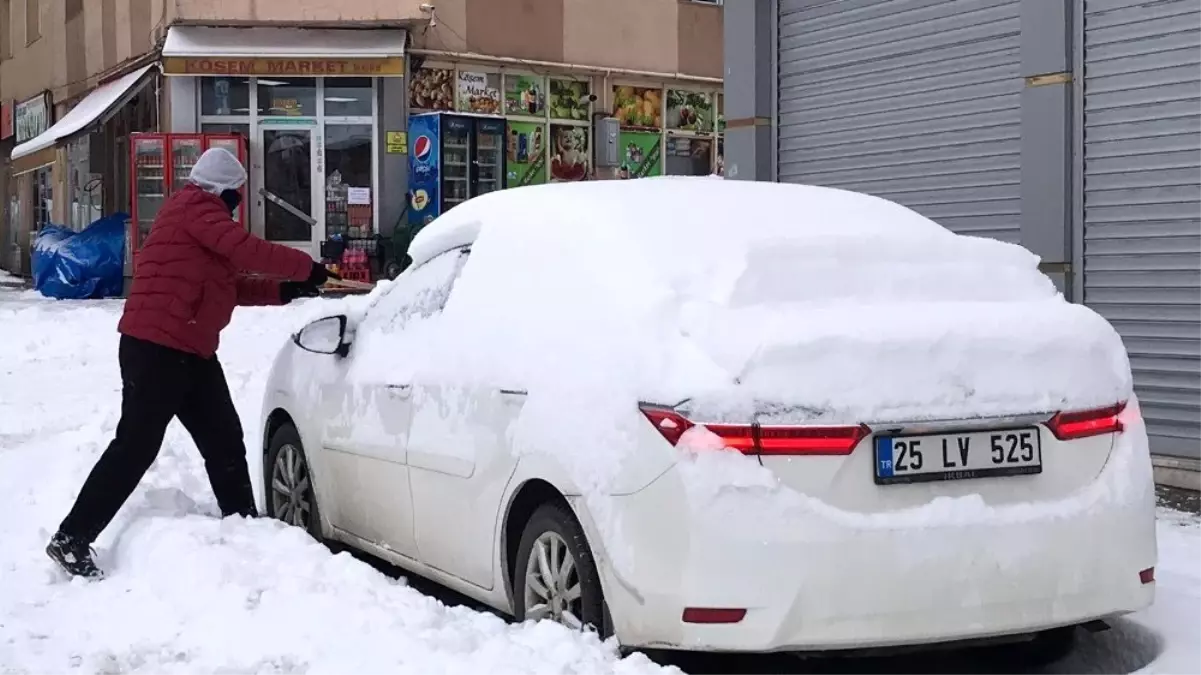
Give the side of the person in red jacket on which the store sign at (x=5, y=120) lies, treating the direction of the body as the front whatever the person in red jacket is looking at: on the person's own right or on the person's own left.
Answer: on the person's own left

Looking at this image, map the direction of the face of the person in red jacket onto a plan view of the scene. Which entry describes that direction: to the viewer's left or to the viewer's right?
to the viewer's right

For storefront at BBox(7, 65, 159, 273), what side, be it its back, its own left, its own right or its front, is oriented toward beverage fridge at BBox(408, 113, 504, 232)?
left

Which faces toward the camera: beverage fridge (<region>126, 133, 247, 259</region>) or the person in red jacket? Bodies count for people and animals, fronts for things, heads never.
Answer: the beverage fridge

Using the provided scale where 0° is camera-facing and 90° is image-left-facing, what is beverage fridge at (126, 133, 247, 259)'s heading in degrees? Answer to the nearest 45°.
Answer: approximately 0°

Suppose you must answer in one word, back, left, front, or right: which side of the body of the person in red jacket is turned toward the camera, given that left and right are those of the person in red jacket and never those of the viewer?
right

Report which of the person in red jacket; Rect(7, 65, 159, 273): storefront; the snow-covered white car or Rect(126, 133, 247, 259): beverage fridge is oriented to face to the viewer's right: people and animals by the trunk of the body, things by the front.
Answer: the person in red jacket

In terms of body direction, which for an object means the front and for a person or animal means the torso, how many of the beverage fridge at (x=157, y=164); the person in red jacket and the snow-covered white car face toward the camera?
1

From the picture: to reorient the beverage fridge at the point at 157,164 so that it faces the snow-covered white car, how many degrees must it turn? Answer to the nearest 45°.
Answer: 0° — it already faces it

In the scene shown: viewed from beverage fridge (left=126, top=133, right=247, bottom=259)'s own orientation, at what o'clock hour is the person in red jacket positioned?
The person in red jacket is roughly at 12 o'clock from the beverage fridge.

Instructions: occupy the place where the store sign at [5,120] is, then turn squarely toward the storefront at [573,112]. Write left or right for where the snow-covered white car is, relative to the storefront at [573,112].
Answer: right

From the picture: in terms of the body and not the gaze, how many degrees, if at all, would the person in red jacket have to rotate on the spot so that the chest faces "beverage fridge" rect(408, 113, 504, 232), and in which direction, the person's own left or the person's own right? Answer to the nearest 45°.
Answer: approximately 90° to the person's own left
